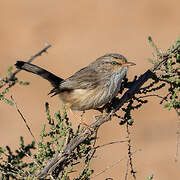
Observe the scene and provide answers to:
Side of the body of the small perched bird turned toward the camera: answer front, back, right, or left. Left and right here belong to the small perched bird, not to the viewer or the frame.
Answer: right

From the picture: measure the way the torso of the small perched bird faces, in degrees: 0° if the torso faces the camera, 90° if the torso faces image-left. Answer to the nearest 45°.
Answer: approximately 270°
